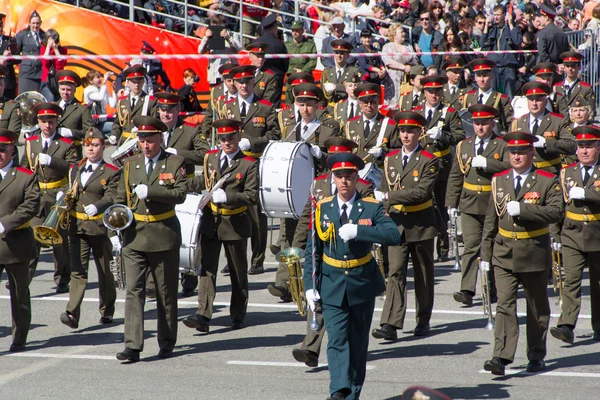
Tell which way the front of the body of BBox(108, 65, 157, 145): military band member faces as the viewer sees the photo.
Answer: toward the camera

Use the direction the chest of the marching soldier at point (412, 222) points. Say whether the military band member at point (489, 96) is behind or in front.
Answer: behind

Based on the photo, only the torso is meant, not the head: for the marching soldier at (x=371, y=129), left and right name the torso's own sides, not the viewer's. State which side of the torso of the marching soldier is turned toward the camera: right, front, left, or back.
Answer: front

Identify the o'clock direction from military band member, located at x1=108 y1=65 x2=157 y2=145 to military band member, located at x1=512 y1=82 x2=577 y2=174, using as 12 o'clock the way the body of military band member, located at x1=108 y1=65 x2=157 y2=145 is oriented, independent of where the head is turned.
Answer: military band member, located at x1=512 y1=82 x2=577 y2=174 is roughly at 10 o'clock from military band member, located at x1=108 y1=65 x2=157 y2=145.

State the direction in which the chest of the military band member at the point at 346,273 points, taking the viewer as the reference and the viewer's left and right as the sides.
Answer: facing the viewer

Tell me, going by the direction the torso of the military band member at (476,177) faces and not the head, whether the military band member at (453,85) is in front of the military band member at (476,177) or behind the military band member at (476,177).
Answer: behind

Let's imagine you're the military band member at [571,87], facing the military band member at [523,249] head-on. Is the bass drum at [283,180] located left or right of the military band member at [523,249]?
right

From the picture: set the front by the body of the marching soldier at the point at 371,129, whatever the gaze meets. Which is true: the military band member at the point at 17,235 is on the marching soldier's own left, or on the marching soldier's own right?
on the marching soldier's own right

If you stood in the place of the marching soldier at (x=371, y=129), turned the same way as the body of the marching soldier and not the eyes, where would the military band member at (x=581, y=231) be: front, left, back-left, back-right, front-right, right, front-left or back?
front-left

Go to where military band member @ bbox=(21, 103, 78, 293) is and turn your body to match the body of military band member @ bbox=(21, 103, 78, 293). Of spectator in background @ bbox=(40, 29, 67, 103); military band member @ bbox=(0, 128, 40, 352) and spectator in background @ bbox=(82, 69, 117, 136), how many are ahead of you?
1

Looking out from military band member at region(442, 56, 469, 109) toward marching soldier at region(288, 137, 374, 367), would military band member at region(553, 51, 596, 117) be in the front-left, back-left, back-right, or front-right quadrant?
back-left

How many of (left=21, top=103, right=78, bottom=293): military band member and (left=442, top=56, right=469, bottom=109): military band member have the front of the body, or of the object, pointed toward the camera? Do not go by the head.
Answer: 2
